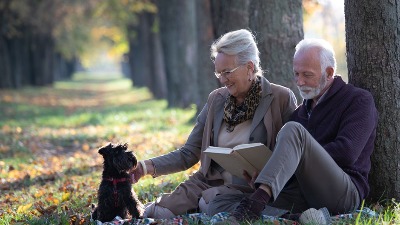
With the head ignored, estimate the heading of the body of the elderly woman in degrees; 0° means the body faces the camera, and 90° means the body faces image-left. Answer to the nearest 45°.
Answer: approximately 45°

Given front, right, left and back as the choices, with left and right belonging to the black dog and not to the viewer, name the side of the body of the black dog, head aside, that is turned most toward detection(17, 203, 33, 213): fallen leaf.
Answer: back

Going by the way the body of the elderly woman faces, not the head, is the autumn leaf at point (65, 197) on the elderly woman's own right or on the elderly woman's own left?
on the elderly woman's own right

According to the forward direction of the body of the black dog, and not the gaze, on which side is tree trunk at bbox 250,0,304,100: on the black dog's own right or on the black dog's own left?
on the black dog's own left

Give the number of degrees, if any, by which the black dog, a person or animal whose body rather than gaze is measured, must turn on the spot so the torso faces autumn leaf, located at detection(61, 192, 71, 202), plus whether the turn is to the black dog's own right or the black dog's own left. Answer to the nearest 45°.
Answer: approximately 135° to the black dog's own left

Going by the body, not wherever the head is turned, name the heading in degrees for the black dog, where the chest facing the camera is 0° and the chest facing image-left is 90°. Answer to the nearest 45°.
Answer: approximately 315°

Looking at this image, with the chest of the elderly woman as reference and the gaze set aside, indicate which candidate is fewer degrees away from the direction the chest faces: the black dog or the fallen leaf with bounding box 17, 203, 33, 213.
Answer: the black dog

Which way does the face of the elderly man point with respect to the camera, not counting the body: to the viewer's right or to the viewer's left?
to the viewer's left

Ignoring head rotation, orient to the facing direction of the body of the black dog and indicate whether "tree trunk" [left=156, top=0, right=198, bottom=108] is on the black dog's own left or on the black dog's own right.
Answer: on the black dog's own left
